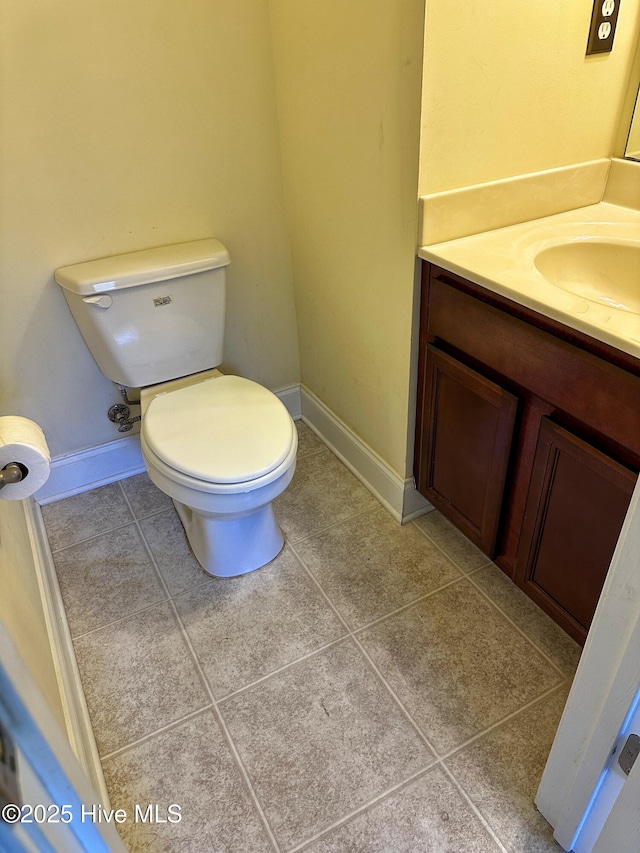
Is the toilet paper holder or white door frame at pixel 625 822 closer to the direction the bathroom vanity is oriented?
the toilet paper holder

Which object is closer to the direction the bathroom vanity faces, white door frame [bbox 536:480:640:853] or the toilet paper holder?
the toilet paper holder

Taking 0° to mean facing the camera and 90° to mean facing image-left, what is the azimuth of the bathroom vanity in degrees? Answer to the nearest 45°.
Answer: approximately 45°

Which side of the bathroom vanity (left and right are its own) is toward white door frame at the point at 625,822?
left

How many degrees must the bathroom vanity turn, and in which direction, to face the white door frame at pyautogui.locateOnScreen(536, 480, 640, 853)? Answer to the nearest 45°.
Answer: approximately 45° to its left

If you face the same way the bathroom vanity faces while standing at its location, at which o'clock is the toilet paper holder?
The toilet paper holder is roughly at 12 o'clock from the bathroom vanity.

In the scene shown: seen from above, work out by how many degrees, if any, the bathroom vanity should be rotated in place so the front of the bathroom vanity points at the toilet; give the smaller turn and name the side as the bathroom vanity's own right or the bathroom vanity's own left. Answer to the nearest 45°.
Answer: approximately 45° to the bathroom vanity's own right

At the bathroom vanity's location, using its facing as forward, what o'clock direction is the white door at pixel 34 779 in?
The white door is roughly at 11 o'clock from the bathroom vanity.
